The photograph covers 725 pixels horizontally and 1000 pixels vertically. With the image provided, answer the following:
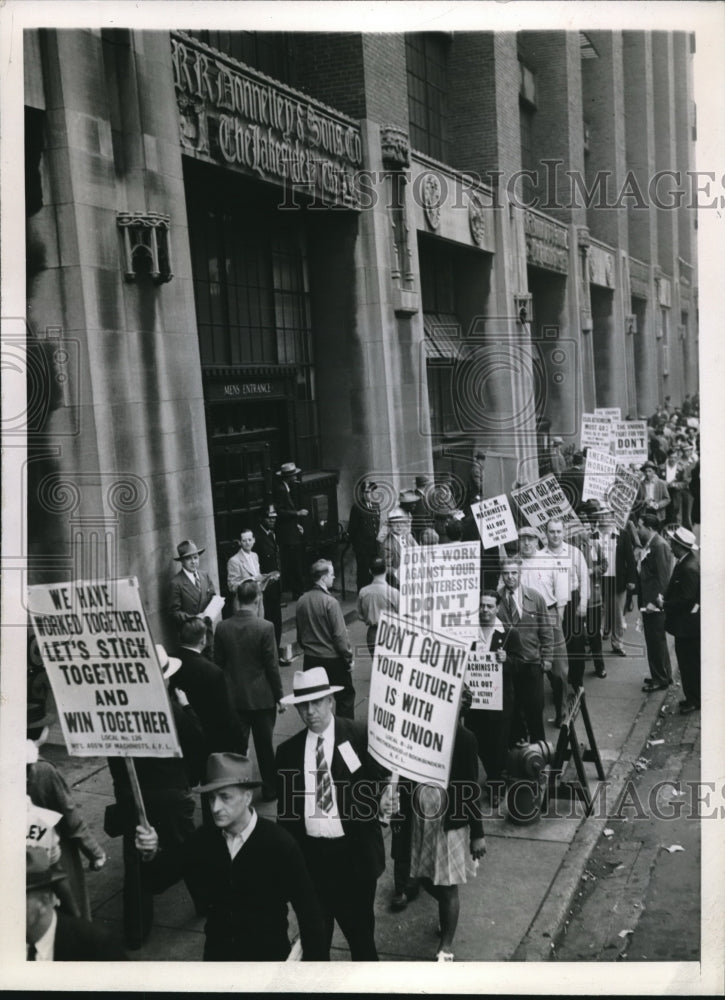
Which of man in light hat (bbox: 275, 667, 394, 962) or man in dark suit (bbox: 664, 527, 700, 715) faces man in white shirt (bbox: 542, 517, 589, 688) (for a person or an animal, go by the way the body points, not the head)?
the man in dark suit

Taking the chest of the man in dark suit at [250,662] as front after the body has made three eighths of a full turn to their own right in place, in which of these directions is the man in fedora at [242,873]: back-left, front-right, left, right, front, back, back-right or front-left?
front-right

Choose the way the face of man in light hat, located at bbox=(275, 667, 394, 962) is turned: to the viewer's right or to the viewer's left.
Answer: to the viewer's left

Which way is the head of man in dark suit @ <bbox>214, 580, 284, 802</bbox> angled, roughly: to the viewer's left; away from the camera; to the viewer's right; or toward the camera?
away from the camera

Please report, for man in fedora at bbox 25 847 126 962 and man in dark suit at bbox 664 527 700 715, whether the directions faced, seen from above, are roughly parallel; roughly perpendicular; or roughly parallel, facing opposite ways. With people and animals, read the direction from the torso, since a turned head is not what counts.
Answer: roughly perpendicular

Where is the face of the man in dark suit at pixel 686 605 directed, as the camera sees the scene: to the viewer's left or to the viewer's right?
to the viewer's left

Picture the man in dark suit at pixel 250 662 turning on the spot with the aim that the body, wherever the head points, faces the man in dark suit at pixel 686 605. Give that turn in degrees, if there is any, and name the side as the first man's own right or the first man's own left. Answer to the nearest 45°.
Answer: approximately 90° to the first man's own right

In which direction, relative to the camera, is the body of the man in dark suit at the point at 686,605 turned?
to the viewer's left

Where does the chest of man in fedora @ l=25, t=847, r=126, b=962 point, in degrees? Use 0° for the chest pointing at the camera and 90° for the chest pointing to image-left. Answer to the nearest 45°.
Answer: approximately 45°

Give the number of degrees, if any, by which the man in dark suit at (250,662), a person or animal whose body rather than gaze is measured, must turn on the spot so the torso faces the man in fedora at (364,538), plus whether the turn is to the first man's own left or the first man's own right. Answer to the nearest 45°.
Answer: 0° — they already face them

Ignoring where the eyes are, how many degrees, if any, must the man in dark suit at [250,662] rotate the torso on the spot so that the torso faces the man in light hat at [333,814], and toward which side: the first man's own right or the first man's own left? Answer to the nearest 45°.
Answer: approximately 180°

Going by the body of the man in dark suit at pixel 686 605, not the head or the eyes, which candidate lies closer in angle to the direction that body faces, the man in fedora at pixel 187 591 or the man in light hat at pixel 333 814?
the man in fedora

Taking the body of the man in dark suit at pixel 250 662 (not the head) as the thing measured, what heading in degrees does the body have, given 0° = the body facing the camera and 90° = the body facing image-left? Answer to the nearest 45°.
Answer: approximately 180°

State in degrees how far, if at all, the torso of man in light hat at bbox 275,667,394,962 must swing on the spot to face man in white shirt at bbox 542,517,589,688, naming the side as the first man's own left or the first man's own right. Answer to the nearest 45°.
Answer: approximately 135° to the first man's own left

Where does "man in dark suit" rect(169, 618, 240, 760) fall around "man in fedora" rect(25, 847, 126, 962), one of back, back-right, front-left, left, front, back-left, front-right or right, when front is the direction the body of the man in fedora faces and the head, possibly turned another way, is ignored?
back
